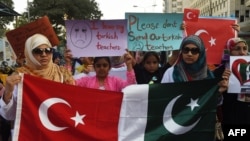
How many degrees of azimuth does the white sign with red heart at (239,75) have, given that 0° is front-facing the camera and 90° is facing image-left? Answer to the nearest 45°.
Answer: approximately 0°

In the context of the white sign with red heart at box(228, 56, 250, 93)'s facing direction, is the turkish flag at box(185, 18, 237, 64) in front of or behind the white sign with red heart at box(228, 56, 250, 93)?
behind

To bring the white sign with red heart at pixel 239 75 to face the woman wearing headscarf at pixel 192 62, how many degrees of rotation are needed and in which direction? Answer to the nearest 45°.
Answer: approximately 45° to its right

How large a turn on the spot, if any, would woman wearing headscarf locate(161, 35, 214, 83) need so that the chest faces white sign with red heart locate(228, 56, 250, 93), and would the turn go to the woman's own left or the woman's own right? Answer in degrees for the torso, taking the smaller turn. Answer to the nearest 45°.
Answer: approximately 135° to the woman's own left

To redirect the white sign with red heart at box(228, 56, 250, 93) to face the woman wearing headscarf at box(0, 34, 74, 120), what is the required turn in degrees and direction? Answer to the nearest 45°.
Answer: approximately 45° to its right

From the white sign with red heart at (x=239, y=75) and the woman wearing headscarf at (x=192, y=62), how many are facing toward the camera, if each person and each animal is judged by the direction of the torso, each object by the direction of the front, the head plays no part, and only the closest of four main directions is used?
2

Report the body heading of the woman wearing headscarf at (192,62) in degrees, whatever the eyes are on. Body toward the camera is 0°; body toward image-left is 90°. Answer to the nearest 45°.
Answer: approximately 0°
